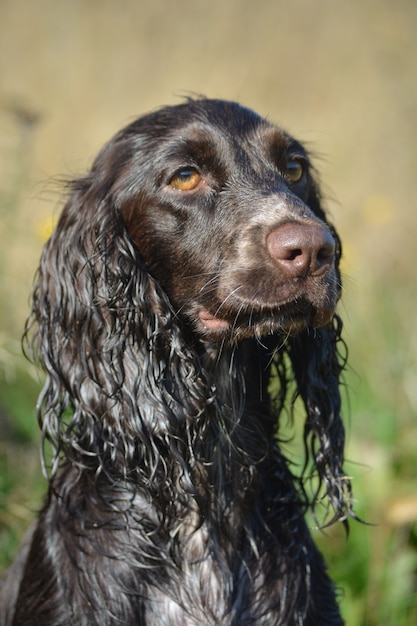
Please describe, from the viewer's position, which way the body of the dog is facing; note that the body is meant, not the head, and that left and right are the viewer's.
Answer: facing the viewer and to the right of the viewer
